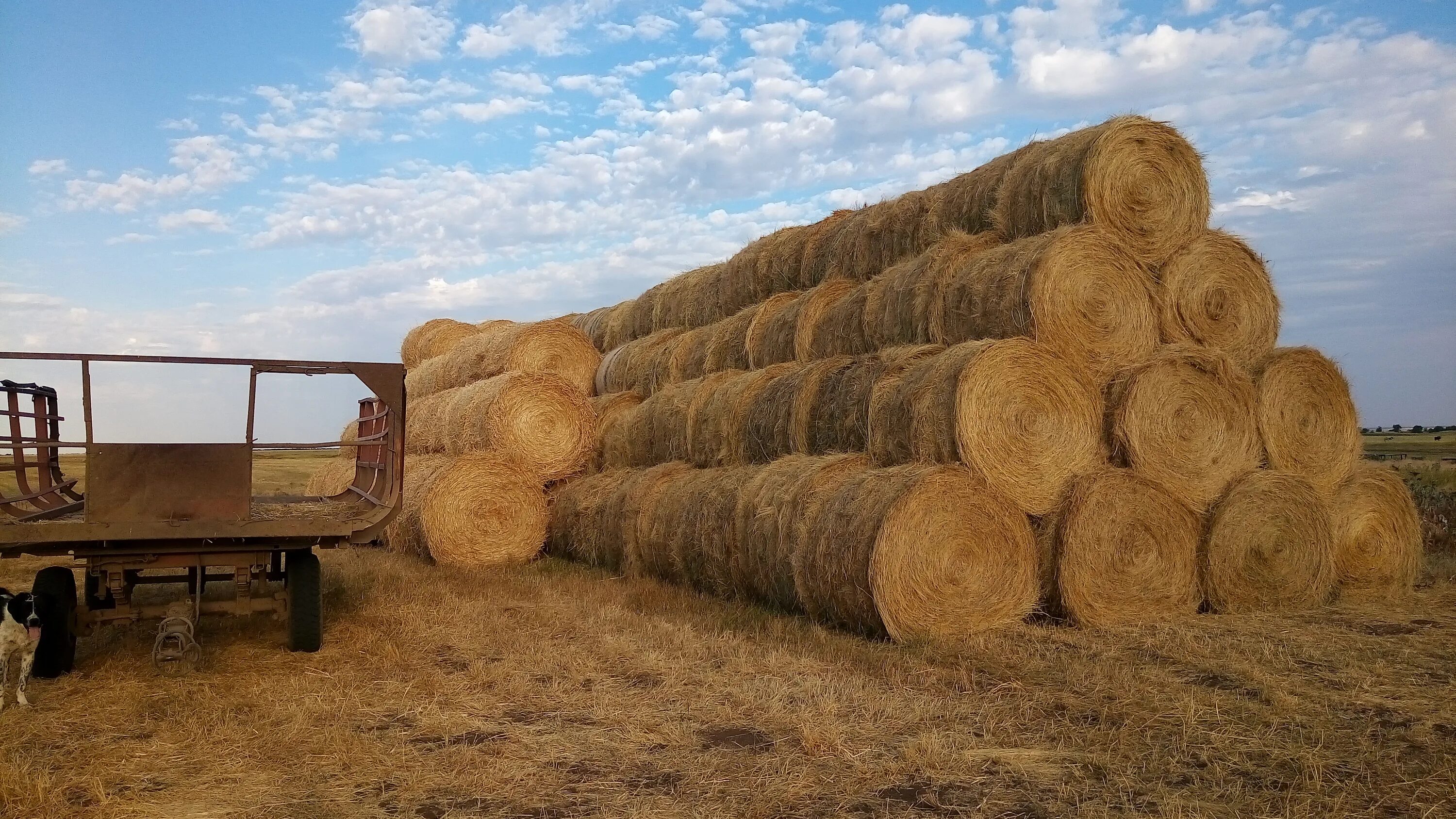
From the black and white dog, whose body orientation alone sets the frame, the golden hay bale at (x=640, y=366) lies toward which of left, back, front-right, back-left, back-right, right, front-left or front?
left

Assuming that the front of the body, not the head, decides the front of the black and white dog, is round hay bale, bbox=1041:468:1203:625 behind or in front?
in front

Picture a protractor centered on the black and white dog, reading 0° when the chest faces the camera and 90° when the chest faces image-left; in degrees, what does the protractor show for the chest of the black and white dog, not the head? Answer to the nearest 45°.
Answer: approximately 315°

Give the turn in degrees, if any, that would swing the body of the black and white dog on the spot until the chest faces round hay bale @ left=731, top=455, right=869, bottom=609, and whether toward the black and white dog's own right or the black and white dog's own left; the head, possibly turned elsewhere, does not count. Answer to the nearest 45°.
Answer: approximately 45° to the black and white dog's own left
